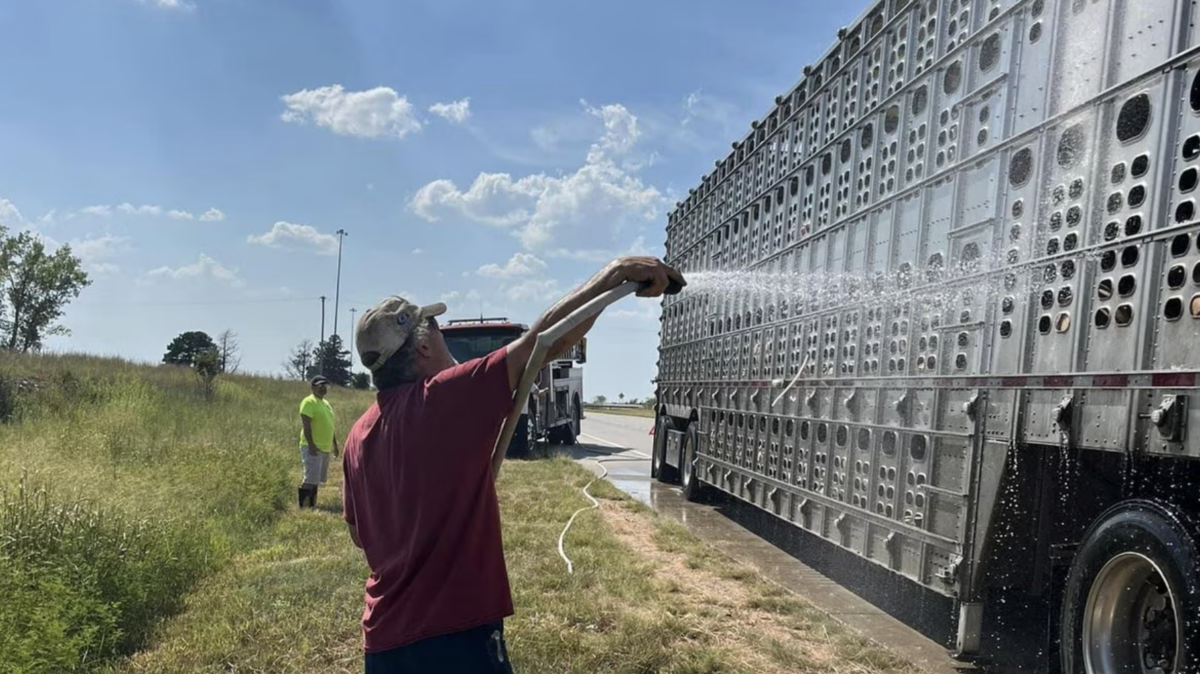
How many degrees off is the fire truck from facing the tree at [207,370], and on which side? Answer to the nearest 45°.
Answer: approximately 90° to its right

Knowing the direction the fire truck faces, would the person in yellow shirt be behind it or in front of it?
in front

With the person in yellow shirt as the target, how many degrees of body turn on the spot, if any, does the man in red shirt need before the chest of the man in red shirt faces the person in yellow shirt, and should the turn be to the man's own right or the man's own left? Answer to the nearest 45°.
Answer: approximately 45° to the man's own left

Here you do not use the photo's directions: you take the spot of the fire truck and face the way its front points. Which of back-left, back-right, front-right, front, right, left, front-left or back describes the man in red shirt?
front-left

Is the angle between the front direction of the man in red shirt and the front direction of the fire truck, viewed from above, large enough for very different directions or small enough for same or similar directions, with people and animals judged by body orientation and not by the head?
very different directions

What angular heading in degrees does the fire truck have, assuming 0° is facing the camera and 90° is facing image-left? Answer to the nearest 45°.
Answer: approximately 45°

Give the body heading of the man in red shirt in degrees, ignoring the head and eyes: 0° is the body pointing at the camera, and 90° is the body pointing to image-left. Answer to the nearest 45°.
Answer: approximately 225°

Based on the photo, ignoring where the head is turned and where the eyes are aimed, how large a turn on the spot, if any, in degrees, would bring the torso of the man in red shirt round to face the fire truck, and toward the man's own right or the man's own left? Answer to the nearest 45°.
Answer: approximately 45° to the man's own left
